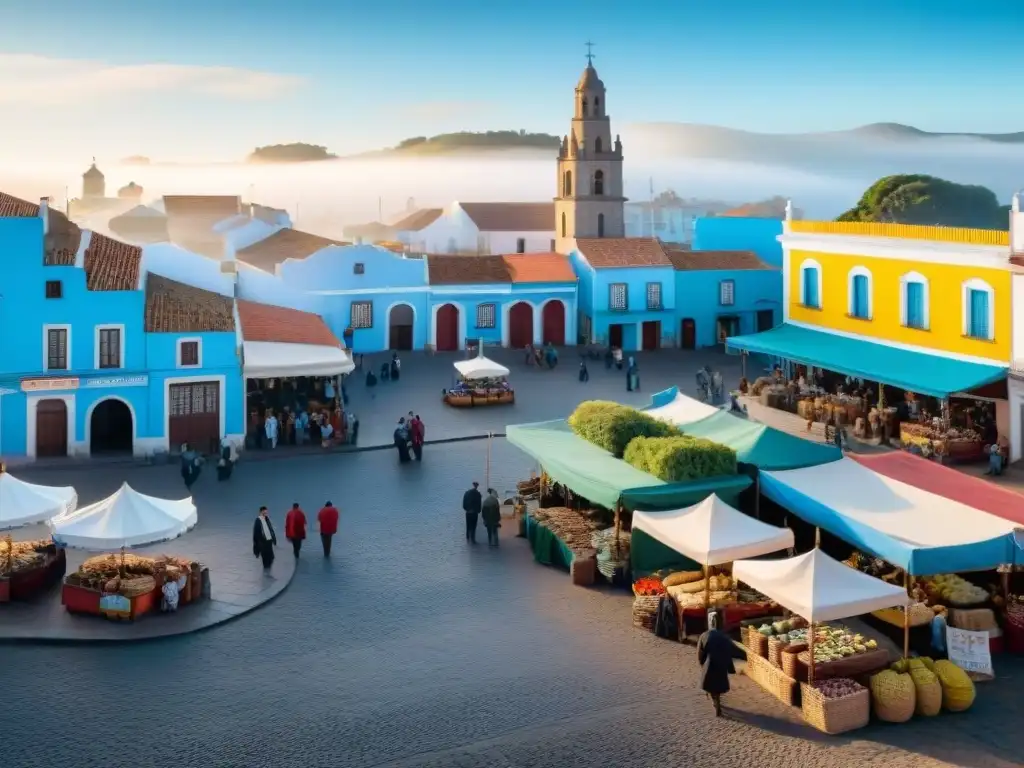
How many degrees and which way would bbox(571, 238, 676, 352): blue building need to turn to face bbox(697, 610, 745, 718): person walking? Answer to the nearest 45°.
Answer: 0° — it already faces them

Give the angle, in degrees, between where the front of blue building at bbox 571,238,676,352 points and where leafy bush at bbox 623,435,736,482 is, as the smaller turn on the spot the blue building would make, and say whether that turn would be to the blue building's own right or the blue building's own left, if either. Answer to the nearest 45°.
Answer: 0° — it already faces it

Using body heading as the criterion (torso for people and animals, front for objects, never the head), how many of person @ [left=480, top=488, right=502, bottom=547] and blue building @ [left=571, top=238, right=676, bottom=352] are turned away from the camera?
1

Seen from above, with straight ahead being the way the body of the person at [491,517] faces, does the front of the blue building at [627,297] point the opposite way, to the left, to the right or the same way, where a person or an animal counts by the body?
the opposite way

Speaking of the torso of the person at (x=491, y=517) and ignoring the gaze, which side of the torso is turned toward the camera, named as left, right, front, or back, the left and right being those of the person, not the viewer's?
back

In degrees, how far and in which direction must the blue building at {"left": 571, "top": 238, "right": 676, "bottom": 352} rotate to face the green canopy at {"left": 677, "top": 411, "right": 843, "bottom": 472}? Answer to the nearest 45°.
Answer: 0° — it already faces it

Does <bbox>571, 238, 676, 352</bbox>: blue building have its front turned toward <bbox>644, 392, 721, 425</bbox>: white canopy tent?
yes

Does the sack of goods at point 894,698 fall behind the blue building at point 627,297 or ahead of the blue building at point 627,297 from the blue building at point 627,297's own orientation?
ahead

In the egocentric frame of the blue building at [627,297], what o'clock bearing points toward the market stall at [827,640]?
The market stall is roughly at 12 o'clock from the blue building.

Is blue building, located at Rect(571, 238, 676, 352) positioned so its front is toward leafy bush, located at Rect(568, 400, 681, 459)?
yes
